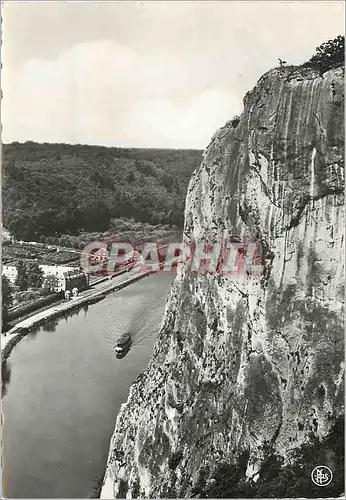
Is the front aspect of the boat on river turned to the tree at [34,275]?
no

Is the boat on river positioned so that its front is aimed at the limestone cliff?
no

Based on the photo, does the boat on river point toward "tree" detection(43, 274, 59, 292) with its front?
no
